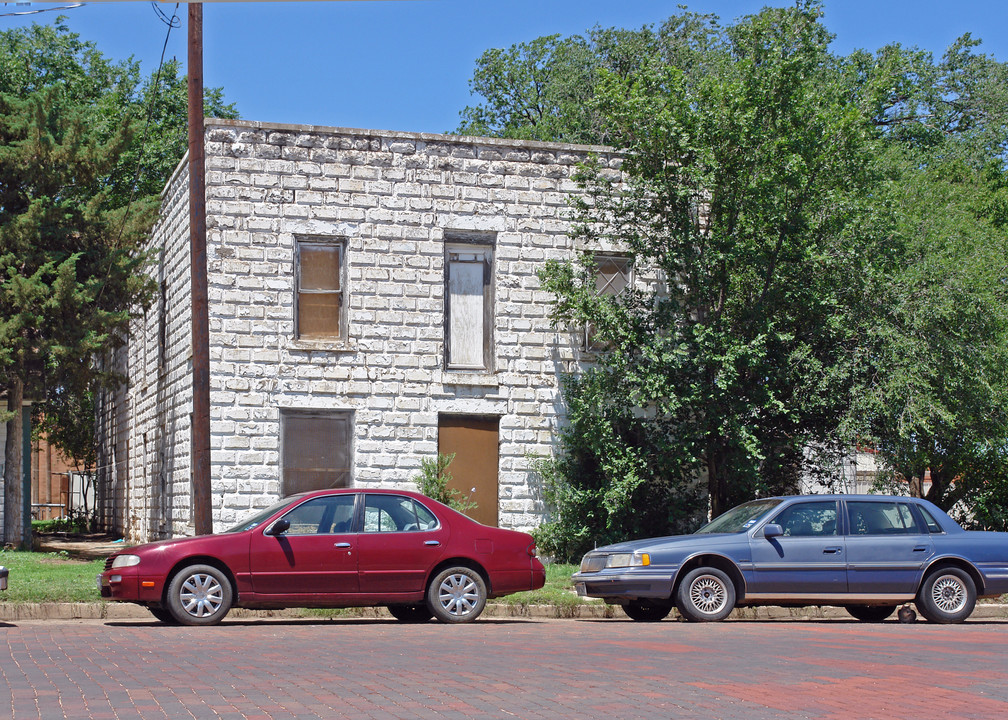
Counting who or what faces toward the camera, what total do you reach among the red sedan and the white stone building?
1

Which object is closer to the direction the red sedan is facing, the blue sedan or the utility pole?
the utility pole

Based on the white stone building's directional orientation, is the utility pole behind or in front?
in front

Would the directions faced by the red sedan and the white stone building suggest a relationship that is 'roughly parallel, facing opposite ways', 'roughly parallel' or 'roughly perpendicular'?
roughly perpendicular

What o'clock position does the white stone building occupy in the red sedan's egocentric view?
The white stone building is roughly at 3 o'clock from the red sedan.

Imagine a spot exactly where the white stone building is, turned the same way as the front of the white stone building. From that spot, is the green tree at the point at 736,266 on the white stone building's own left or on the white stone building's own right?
on the white stone building's own left

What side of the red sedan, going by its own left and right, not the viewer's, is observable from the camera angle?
left

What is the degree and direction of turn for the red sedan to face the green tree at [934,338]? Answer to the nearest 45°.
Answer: approximately 135° to its right

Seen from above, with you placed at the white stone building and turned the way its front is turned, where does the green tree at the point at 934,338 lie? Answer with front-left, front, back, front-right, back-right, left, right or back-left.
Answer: left

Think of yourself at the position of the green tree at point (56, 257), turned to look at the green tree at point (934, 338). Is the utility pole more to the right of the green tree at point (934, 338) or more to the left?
right
